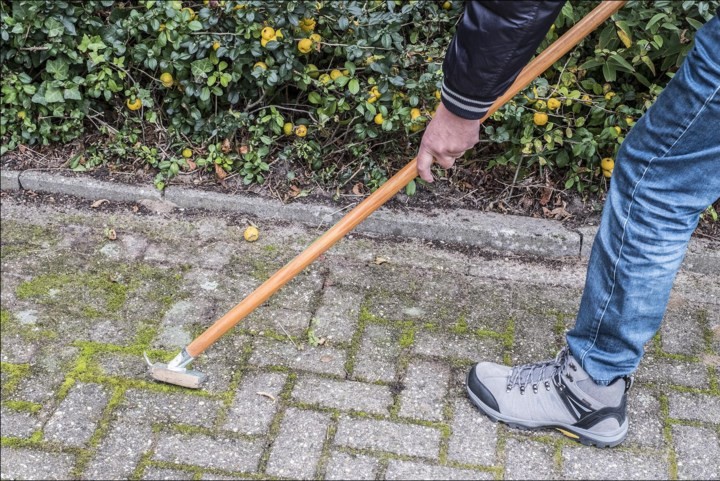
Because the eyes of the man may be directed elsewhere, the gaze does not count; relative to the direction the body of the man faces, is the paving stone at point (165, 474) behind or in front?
in front

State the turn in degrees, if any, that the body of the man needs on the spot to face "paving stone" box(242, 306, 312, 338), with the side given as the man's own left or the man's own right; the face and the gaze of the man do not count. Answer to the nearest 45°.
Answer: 0° — they already face it

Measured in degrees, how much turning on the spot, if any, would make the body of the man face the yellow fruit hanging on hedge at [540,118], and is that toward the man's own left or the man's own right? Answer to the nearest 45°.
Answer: approximately 90° to the man's own right

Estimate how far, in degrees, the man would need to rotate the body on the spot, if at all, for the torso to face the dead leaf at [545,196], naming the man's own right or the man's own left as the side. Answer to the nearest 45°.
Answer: approximately 90° to the man's own right

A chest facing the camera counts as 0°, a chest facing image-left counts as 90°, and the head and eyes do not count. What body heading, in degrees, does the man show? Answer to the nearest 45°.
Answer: approximately 90°

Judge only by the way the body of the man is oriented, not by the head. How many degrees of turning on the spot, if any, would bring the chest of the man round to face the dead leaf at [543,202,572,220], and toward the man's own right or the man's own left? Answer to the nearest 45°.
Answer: approximately 90° to the man's own right

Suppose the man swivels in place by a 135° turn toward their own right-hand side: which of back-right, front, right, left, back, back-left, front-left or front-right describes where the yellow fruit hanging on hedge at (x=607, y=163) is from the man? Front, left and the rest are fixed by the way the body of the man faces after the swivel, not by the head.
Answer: front-left
